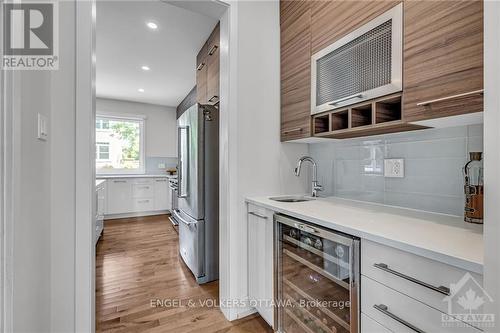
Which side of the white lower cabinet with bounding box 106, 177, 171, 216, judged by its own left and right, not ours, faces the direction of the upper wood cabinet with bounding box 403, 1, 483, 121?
front

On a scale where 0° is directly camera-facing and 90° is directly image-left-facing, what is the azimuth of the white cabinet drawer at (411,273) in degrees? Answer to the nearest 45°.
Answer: approximately 45°

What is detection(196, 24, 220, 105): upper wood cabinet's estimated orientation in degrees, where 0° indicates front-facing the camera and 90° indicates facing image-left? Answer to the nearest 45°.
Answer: approximately 90°

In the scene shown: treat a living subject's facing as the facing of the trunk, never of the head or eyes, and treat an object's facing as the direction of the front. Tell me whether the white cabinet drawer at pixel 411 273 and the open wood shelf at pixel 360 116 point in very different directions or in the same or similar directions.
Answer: same or similar directions

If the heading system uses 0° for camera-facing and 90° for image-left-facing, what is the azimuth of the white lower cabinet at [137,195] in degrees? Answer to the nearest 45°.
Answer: approximately 0°

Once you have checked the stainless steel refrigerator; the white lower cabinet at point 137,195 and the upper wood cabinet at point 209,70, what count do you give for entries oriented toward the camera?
1

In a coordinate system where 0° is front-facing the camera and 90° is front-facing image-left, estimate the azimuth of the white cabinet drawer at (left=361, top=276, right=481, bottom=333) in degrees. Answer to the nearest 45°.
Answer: approximately 45°

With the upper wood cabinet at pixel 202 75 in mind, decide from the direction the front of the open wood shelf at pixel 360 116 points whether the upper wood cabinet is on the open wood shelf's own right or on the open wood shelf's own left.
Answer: on the open wood shelf's own right

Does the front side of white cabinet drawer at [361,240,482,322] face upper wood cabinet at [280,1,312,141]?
no

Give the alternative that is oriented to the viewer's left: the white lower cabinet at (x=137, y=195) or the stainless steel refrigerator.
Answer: the stainless steel refrigerator

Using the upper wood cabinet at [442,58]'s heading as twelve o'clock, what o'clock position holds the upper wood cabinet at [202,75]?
the upper wood cabinet at [202,75] is roughly at 2 o'clock from the upper wood cabinet at [442,58].

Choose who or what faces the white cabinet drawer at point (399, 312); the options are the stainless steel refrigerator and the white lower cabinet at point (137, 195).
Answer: the white lower cabinet

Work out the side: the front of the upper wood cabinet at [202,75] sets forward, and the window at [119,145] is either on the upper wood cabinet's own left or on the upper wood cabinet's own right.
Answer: on the upper wood cabinet's own right

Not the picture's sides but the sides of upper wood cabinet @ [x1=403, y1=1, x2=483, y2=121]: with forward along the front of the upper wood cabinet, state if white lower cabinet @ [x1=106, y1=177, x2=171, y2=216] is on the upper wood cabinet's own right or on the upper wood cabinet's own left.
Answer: on the upper wood cabinet's own right
